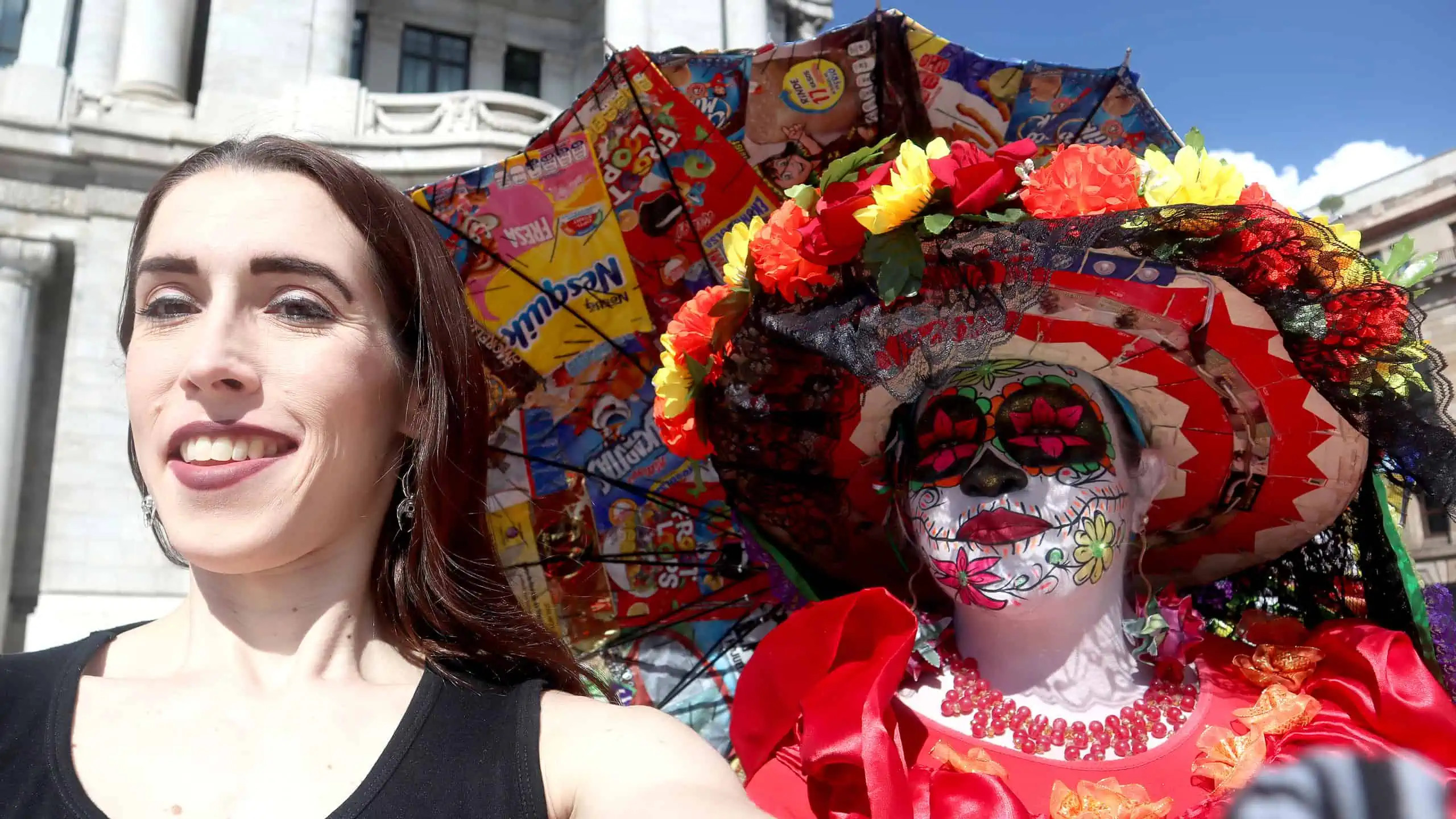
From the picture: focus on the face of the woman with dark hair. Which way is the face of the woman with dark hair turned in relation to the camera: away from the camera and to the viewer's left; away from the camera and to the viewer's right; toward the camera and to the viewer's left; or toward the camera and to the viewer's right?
toward the camera and to the viewer's left

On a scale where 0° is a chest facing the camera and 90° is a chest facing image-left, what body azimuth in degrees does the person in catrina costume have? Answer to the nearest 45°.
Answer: approximately 0°

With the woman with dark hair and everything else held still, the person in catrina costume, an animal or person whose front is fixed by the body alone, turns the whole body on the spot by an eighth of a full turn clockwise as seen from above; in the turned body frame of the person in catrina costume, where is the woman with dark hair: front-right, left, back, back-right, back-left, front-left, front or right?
front
